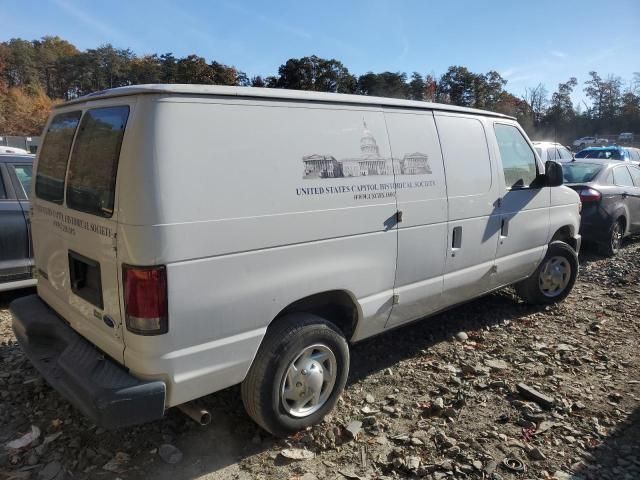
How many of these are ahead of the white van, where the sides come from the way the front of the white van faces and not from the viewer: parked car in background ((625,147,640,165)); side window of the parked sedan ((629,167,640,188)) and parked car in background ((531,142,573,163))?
3

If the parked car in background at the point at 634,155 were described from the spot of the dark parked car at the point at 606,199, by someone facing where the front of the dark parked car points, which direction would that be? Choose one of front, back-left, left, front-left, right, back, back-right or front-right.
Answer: front-left

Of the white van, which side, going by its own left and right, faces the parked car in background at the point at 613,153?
front

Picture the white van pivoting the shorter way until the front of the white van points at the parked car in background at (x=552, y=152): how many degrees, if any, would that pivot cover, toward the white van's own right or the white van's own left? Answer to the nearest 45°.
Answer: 0° — it already faces it

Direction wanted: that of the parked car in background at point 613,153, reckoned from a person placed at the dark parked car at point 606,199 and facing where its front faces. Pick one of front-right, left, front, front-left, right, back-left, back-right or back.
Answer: front-left

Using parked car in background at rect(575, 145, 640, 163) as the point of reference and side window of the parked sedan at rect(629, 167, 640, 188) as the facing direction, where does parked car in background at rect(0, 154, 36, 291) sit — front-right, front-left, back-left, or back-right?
front-right

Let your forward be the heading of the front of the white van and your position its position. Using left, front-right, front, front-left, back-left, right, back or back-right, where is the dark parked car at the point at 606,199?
front

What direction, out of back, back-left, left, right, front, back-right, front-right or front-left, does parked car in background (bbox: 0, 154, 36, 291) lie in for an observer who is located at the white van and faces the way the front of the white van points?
left

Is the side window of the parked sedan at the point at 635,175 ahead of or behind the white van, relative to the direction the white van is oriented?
ahead

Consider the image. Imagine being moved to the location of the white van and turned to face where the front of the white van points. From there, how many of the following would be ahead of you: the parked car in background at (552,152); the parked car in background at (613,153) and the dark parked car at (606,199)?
3

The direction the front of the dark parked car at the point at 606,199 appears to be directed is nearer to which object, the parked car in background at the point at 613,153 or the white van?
the parked car in background

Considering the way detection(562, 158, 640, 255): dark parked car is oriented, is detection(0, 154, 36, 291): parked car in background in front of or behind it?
behind

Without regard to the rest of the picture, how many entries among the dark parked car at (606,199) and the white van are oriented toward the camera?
0

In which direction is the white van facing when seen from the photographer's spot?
facing away from the viewer and to the right of the viewer

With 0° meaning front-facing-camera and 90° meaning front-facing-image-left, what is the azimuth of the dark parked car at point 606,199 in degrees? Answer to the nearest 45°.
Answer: approximately 225°
